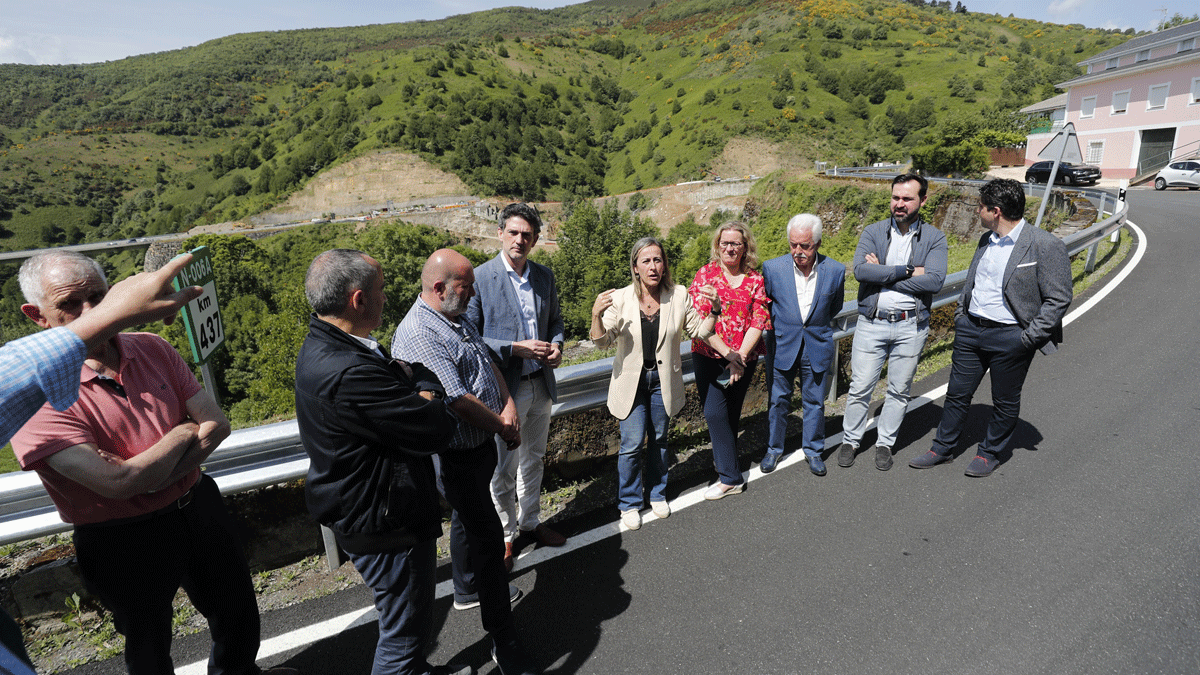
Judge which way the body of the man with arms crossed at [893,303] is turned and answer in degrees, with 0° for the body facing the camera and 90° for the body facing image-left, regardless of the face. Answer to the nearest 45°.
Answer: approximately 0°

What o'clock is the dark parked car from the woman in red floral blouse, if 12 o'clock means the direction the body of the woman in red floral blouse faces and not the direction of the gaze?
The dark parked car is roughly at 7 o'clock from the woman in red floral blouse.

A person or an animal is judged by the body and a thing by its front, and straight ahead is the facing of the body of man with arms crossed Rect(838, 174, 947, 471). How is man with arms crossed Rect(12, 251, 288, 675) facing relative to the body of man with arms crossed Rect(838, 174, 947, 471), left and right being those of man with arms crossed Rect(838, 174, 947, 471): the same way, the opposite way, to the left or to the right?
to the left

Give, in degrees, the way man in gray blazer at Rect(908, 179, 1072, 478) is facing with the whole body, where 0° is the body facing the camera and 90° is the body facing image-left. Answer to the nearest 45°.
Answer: approximately 45°

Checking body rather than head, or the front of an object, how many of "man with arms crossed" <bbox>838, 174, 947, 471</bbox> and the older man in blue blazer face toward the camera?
2

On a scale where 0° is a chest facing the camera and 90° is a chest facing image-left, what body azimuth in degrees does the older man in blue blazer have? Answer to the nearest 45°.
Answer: approximately 0°

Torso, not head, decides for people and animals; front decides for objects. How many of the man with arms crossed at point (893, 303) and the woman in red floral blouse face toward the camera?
2

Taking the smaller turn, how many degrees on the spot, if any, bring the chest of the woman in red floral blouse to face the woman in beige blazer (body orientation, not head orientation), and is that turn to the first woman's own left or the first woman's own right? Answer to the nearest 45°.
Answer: approximately 45° to the first woman's own right
